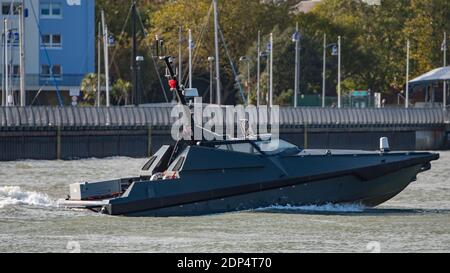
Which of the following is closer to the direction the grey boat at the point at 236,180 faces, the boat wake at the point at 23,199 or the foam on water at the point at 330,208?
the foam on water

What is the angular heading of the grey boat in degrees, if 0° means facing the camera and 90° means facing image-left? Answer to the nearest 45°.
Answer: approximately 270°

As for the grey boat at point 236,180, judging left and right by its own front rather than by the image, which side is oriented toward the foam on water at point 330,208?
front
